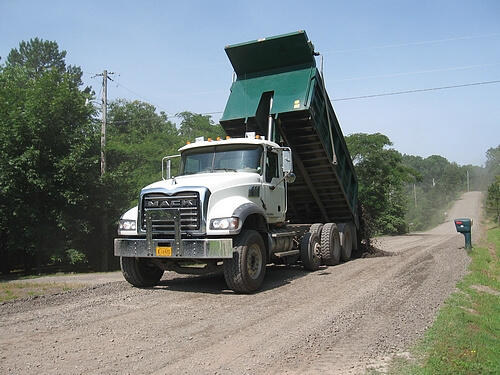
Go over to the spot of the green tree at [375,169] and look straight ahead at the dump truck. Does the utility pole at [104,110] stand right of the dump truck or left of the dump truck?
right

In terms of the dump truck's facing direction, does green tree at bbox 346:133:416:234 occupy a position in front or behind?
behind

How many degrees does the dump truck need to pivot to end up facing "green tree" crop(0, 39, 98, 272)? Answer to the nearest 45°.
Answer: approximately 90° to its right

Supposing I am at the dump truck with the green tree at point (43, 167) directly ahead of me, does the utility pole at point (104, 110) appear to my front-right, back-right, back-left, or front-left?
front-right

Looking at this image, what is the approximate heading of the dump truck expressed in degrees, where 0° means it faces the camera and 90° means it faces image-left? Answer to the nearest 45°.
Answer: approximately 45°

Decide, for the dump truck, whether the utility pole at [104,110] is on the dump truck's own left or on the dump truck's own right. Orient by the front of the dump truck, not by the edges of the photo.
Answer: on the dump truck's own right
